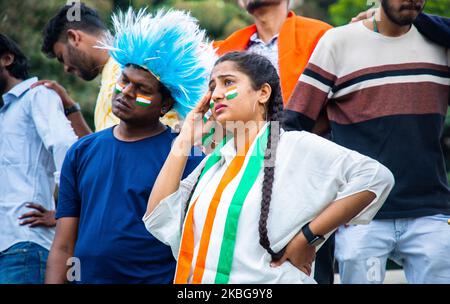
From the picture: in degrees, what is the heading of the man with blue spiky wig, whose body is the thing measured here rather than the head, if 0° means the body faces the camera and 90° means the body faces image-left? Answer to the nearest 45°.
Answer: approximately 45°

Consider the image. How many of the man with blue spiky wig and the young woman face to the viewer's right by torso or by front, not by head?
0

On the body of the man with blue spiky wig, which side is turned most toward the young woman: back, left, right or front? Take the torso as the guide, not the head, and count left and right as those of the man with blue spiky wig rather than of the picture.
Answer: left

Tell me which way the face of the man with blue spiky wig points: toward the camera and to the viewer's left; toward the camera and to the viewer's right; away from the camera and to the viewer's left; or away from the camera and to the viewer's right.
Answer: toward the camera and to the viewer's left

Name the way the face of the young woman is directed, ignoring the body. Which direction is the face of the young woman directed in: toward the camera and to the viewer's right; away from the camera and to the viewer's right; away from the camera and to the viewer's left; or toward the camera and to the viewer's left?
toward the camera and to the viewer's left

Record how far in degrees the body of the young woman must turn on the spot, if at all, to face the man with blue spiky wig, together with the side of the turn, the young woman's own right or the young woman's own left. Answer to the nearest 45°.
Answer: approximately 90° to the young woman's own right

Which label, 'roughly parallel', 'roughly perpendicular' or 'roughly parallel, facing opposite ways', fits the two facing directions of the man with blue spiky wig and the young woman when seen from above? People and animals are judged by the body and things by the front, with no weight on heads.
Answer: roughly parallel

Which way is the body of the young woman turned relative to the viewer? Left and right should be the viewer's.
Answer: facing the viewer and to the left of the viewer
